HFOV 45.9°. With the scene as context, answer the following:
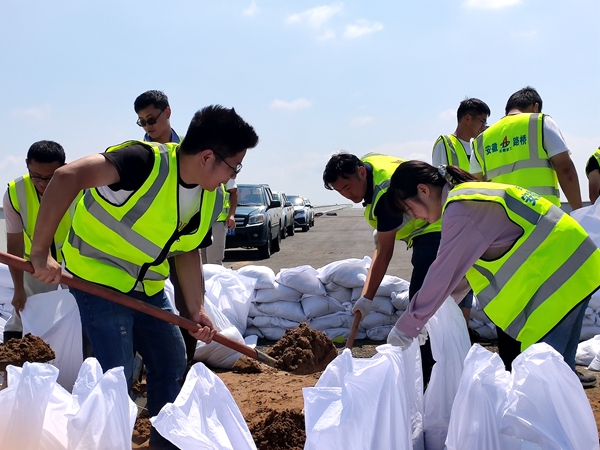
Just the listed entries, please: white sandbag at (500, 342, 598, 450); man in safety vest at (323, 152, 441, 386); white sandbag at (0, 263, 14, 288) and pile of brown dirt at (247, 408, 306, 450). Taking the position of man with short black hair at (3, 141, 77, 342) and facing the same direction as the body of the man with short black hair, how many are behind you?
1

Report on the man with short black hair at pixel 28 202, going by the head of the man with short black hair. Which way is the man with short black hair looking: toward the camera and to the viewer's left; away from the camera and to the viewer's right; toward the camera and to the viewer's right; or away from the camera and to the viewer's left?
toward the camera and to the viewer's right

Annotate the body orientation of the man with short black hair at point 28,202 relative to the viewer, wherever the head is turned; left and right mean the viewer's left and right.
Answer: facing the viewer

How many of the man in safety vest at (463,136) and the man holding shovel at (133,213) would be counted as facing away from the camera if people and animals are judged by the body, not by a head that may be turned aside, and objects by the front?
0

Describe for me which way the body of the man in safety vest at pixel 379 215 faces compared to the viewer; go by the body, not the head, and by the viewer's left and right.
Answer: facing the viewer and to the left of the viewer

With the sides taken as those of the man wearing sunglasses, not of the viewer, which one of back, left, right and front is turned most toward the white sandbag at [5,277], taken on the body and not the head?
right

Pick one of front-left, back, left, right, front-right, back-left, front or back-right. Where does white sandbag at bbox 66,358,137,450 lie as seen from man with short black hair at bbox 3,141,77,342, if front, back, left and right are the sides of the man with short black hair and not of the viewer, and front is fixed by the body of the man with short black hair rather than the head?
front

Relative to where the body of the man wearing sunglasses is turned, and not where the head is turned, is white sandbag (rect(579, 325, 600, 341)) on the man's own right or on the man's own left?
on the man's own left
